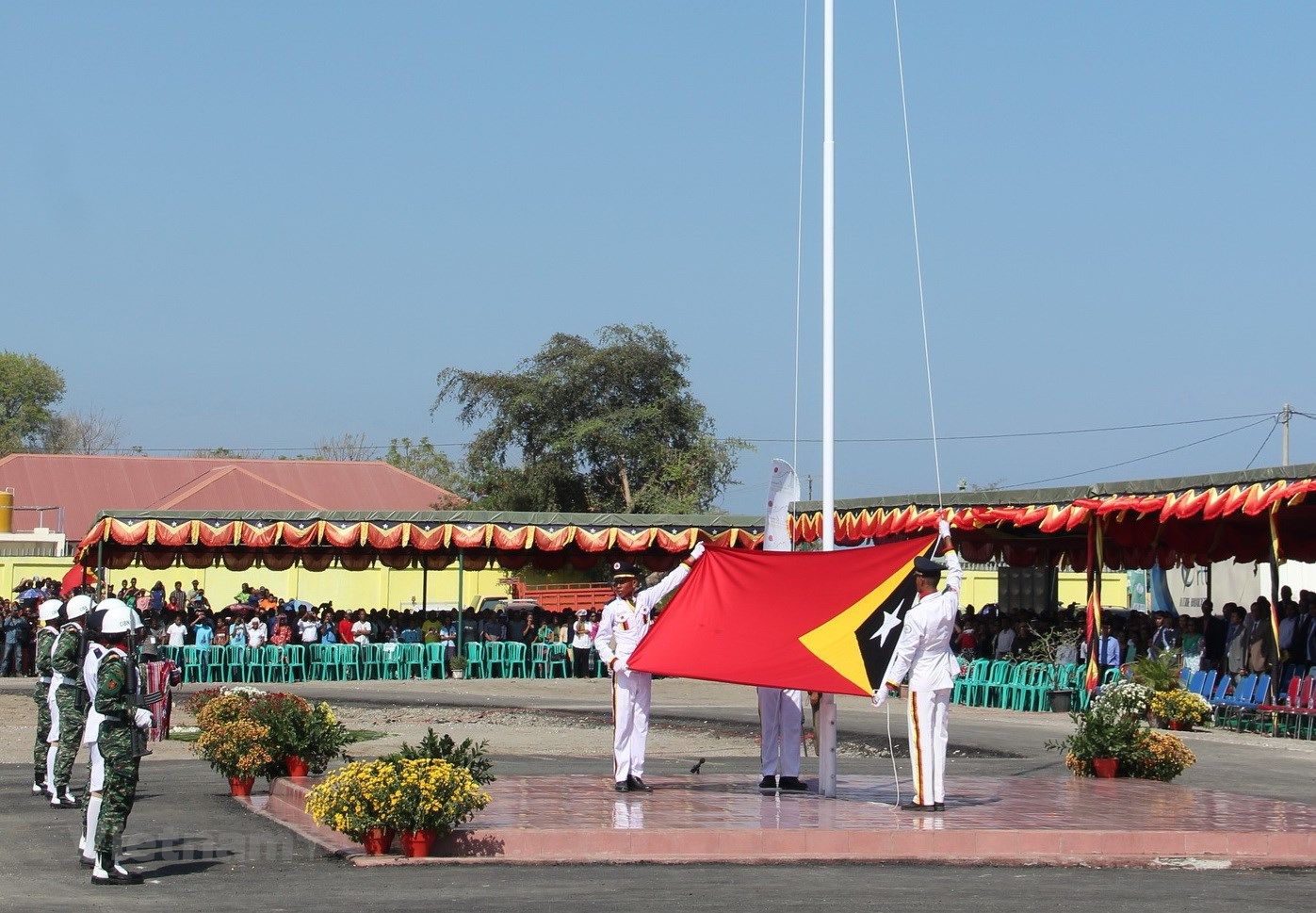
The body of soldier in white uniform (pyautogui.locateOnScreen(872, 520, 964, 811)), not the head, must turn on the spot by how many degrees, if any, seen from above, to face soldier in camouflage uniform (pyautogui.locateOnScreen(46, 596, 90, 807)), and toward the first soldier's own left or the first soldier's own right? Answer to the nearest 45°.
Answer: approximately 45° to the first soldier's own left

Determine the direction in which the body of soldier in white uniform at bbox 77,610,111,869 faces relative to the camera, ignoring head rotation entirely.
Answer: to the viewer's right

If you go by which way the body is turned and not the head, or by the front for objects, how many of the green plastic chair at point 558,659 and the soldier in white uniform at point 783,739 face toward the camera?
2

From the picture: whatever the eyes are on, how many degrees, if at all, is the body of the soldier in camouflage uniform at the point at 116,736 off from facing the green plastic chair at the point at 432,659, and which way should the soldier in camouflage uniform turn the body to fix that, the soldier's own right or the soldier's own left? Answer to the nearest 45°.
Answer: approximately 90° to the soldier's own left

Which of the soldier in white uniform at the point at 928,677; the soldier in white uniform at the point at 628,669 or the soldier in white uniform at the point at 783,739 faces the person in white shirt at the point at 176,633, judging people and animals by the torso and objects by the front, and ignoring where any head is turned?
the soldier in white uniform at the point at 928,677

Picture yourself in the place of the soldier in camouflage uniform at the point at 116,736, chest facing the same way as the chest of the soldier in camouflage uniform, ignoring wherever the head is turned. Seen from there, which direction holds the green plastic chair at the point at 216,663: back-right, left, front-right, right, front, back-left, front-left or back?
left

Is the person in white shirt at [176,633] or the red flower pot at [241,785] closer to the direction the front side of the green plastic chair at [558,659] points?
the red flower pot

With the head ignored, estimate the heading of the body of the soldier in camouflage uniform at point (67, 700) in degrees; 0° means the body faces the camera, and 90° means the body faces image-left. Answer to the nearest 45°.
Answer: approximately 270°

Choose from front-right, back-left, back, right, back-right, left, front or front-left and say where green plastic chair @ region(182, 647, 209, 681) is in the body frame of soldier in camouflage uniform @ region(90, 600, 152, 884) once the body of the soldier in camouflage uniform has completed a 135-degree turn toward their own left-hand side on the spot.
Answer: front-right

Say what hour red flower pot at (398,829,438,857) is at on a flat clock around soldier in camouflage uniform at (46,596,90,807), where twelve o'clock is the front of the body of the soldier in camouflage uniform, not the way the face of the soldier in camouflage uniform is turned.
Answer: The red flower pot is roughly at 2 o'clock from the soldier in camouflage uniform.

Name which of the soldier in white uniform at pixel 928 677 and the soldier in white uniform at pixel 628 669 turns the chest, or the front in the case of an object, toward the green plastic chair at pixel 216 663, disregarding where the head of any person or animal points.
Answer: the soldier in white uniform at pixel 928 677

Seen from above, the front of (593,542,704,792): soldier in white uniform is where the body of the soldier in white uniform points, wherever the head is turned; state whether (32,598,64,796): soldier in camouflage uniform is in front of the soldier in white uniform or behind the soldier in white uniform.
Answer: behind

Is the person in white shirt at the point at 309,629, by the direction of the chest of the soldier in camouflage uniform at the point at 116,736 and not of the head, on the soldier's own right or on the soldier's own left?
on the soldier's own left
